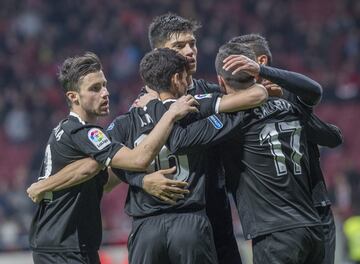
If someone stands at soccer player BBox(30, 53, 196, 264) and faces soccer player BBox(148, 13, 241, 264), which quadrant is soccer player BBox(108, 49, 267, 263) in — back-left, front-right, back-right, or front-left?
front-right

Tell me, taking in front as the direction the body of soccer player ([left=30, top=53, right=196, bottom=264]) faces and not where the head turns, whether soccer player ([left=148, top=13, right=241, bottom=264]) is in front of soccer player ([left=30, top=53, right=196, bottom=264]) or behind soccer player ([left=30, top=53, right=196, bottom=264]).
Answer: in front

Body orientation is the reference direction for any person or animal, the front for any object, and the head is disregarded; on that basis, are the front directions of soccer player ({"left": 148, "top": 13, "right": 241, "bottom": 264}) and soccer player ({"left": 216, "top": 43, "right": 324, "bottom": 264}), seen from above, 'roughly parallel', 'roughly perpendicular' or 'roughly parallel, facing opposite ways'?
roughly parallel, facing opposite ways

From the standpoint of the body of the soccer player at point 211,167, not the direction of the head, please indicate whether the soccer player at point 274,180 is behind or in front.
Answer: in front

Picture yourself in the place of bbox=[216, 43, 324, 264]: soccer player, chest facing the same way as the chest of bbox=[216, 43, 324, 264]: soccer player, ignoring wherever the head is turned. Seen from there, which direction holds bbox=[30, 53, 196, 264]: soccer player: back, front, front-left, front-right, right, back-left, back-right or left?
front-left

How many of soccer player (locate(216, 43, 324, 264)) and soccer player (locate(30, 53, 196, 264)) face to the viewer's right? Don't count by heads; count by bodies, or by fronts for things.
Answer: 1

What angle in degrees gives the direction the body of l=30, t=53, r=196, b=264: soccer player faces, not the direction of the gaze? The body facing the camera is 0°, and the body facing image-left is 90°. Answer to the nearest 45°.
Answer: approximately 270°

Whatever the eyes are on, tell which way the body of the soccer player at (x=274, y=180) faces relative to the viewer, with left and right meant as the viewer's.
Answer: facing away from the viewer and to the left of the viewer
